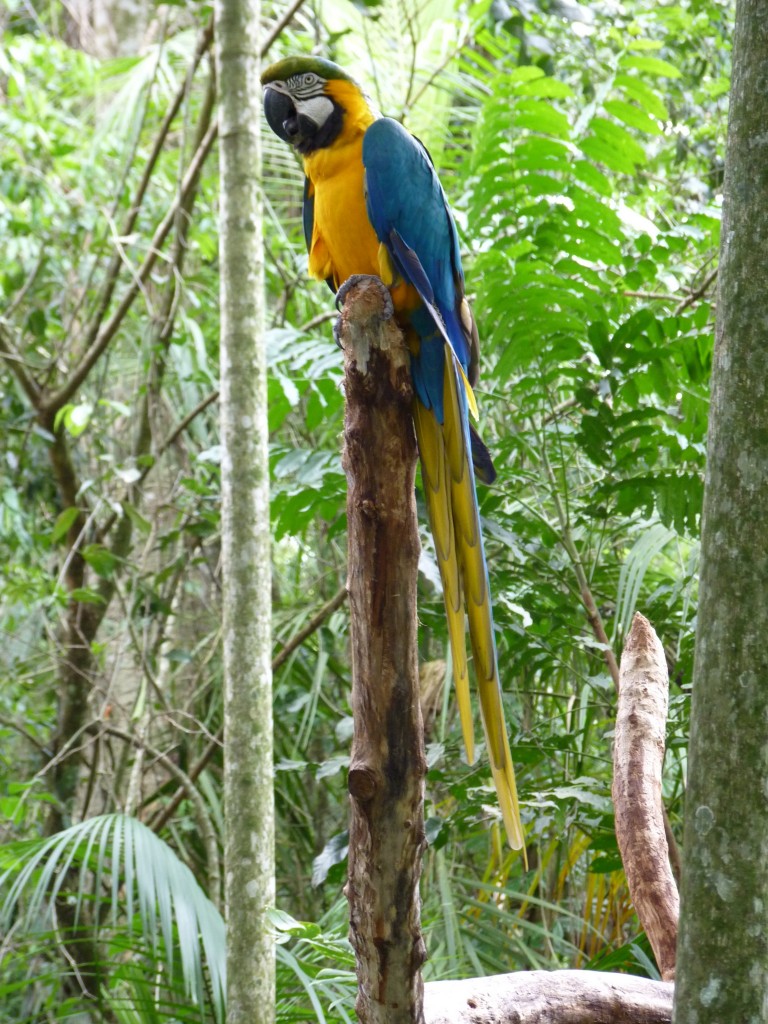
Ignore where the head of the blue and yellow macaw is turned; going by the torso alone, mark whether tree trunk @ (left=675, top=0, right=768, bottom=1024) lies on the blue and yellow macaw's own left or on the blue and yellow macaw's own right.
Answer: on the blue and yellow macaw's own left

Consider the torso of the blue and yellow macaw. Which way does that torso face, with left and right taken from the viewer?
facing the viewer and to the left of the viewer
